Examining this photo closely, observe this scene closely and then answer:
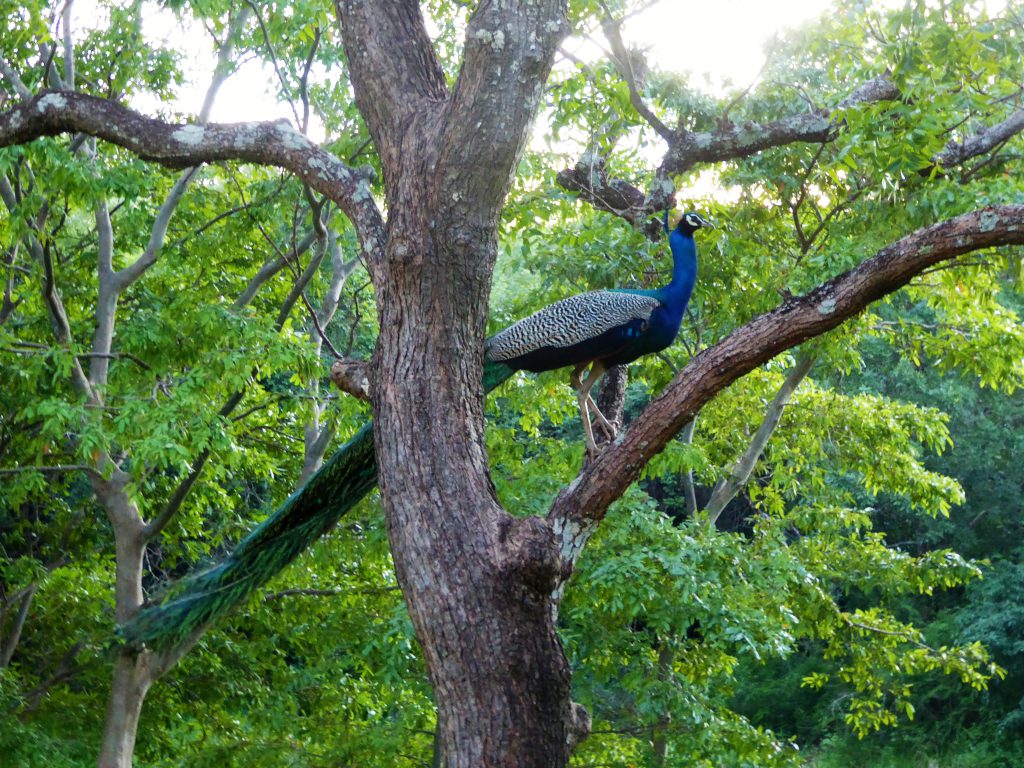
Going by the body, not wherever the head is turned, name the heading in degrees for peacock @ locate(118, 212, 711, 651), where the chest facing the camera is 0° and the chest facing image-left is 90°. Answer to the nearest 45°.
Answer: approximately 270°

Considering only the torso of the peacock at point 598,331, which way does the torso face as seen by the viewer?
to the viewer's right

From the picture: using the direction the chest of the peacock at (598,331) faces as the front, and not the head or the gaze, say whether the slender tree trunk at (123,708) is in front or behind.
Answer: behind
